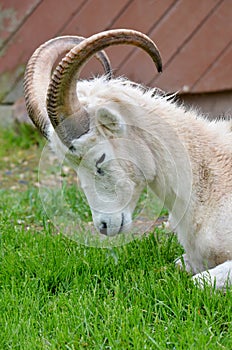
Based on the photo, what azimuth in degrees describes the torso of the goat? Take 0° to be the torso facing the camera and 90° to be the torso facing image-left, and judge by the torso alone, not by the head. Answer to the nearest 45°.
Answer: approximately 90°
